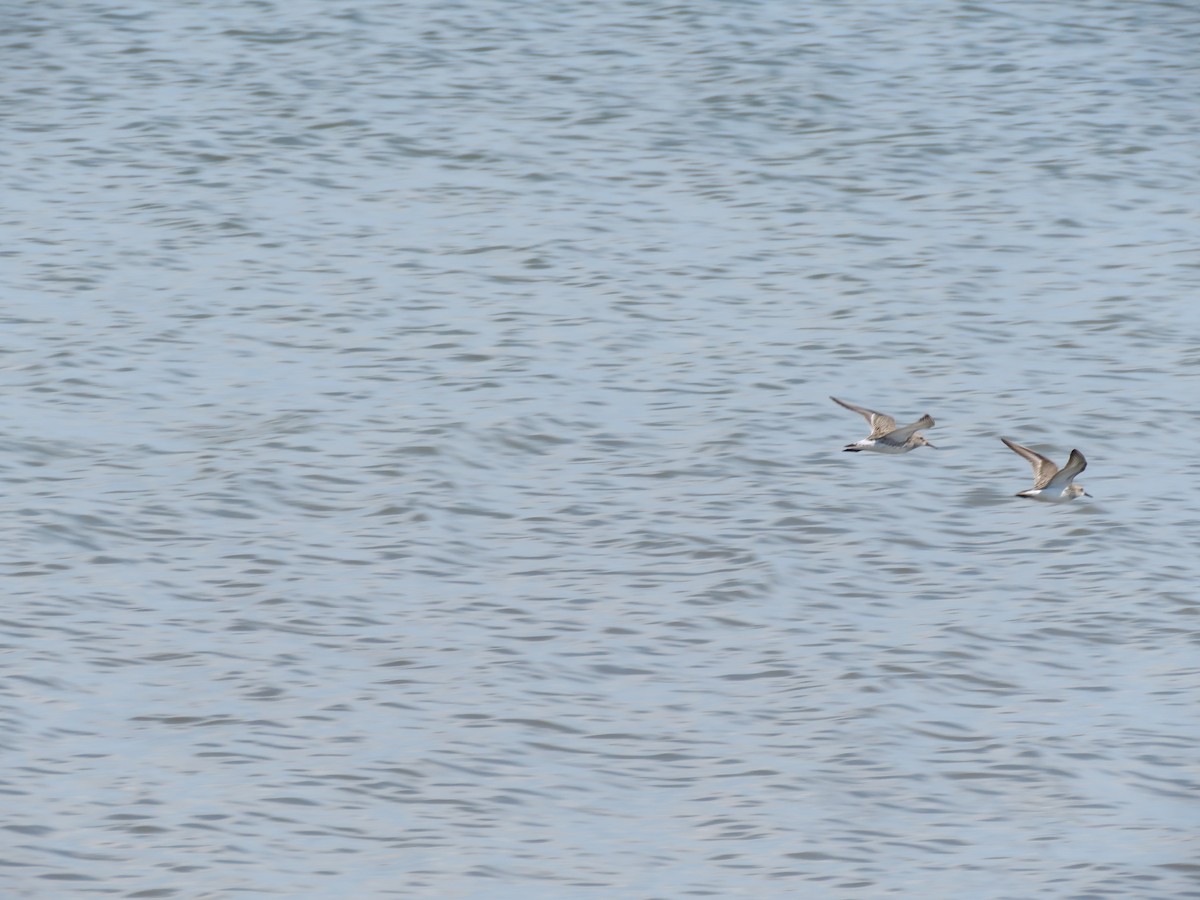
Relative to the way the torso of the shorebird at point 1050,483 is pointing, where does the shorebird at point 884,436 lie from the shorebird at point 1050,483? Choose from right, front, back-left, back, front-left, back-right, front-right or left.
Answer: back

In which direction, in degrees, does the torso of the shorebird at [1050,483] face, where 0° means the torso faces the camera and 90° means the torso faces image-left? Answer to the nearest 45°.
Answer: approximately 270°

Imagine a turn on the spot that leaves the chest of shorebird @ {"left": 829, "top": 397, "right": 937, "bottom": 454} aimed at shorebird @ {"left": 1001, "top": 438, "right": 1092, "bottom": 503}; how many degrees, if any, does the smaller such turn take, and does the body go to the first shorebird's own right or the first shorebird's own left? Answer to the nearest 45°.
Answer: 0° — it already faces it

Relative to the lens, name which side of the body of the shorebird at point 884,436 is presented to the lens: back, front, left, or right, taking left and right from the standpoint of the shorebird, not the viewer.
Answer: right

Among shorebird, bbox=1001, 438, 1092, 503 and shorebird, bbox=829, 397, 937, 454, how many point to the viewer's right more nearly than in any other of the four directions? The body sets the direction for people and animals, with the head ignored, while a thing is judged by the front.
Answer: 2
